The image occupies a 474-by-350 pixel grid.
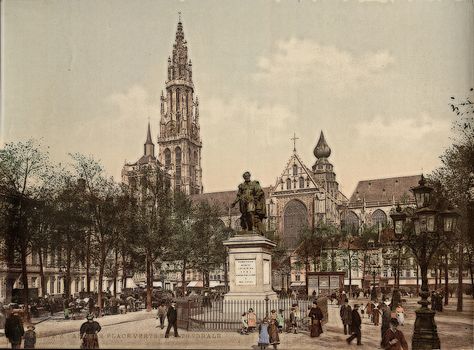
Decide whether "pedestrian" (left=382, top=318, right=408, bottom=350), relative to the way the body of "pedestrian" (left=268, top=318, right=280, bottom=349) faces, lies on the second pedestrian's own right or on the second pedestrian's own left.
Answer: on the second pedestrian's own left

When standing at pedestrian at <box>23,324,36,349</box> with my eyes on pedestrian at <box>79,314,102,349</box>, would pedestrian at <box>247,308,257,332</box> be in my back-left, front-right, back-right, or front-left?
front-left

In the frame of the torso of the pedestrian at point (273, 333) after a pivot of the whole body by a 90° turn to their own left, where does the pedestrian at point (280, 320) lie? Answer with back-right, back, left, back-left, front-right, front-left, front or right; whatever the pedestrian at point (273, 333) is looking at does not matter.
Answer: right

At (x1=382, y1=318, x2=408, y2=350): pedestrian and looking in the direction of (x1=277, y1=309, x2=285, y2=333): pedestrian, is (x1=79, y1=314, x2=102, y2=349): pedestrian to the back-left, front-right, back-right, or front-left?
front-left

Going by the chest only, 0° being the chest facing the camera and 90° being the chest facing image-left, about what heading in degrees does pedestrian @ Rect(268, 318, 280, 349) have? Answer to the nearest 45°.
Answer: approximately 45°

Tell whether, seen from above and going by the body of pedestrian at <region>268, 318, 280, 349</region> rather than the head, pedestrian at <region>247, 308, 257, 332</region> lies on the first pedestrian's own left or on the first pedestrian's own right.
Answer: on the first pedestrian's own right

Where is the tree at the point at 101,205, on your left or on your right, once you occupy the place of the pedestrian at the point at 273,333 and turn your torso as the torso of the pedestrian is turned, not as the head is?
on your right
